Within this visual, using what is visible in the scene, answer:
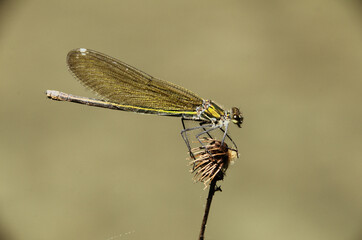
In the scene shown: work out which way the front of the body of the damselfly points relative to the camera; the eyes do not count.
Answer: to the viewer's right
